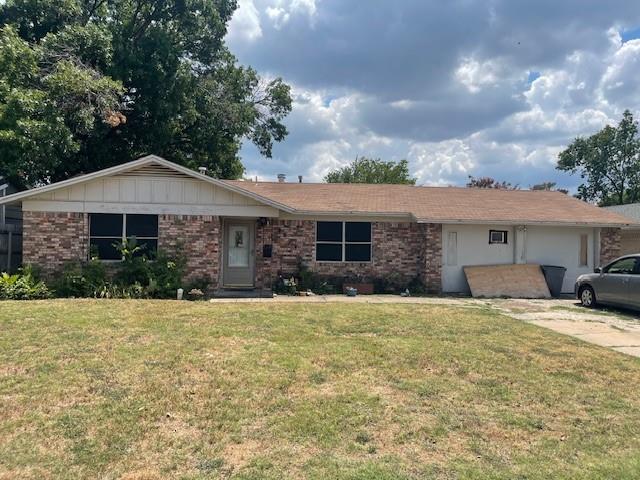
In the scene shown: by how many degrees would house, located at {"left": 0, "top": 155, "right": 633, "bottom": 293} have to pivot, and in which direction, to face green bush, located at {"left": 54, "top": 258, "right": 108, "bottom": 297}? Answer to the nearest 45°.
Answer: approximately 45° to its right

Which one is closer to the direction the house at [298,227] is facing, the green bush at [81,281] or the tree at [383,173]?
the green bush

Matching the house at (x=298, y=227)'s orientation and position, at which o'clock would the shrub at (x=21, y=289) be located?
The shrub is roughly at 2 o'clock from the house.

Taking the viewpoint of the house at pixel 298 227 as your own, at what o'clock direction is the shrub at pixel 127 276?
The shrub is roughly at 2 o'clock from the house.

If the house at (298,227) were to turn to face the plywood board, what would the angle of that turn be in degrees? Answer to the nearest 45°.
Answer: approximately 90° to its left

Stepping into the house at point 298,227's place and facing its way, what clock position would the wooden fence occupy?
The wooden fence is roughly at 3 o'clock from the house.

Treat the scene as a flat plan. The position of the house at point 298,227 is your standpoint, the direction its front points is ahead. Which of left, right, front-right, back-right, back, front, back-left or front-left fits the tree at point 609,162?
back-left

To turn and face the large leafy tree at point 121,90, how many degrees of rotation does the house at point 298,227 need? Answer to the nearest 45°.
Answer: approximately 135° to its right

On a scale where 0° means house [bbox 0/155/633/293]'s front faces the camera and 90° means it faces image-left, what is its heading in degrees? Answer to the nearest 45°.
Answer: approximately 0°
